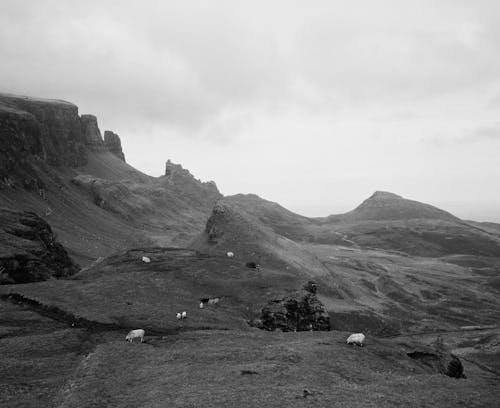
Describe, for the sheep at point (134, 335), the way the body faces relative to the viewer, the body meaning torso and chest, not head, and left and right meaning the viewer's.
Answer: facing to the left of the viewer
